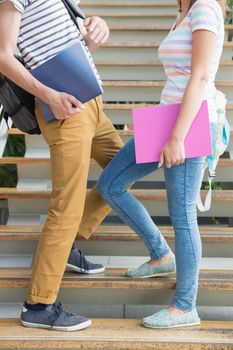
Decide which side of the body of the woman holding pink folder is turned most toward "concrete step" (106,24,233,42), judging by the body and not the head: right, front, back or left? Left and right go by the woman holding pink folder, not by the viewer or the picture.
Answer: right

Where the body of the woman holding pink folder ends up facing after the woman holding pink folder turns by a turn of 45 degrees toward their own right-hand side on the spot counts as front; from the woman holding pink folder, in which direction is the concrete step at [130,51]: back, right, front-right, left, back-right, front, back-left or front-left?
front-right

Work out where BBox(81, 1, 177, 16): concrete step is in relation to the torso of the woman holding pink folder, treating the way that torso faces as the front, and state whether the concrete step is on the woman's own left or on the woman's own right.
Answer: on the woman's own right

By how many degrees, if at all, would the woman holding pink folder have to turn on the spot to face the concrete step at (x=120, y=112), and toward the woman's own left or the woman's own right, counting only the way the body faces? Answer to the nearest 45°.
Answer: approximately 90° to the woman's own right

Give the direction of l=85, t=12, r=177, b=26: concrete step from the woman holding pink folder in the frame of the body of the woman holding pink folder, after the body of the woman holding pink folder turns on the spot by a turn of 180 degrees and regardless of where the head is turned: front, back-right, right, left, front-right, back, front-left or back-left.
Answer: left

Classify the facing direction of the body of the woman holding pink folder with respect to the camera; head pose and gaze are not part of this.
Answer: to the viewer's left
